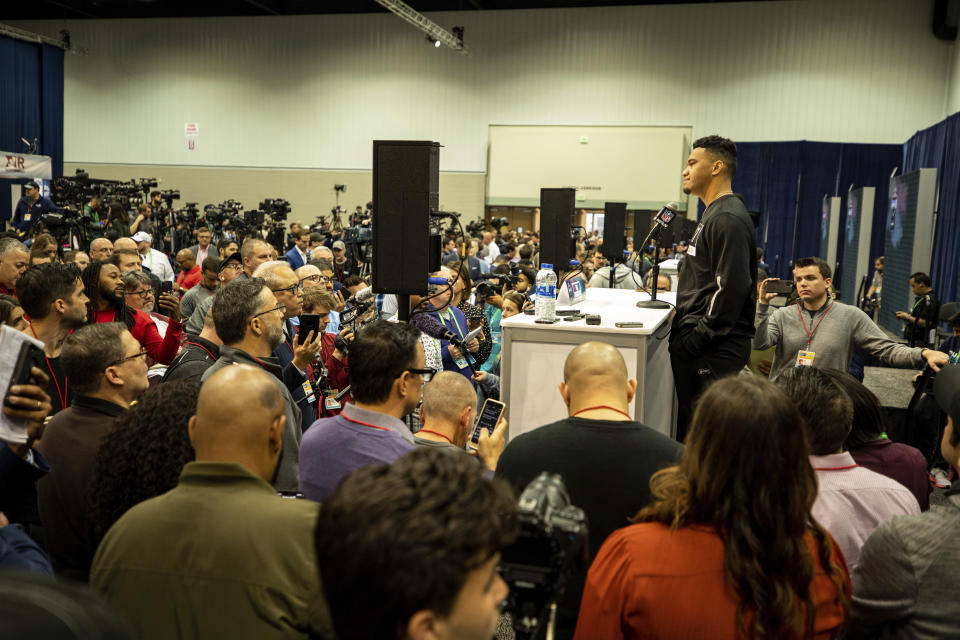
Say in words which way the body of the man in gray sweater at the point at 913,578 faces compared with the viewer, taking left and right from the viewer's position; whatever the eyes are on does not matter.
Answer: facing away from the viewer and to the left of the viewer

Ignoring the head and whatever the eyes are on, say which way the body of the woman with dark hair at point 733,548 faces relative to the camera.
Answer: away from the camera

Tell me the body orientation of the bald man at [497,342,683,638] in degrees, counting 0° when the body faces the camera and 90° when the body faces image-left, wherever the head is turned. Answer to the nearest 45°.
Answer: approximately 180°

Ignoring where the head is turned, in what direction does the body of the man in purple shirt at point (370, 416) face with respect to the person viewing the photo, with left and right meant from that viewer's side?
facing away from the viewer and to the right of the viewer

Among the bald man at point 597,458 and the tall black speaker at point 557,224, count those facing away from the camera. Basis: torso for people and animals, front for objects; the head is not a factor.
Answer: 1

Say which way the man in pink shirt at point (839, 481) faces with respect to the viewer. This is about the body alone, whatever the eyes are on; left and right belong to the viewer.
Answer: facing away from the viewer and to the left of the viewer

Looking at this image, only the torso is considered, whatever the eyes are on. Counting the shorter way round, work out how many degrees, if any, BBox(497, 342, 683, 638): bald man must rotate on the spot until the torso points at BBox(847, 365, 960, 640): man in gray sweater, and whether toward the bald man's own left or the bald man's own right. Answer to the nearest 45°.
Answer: approximately 135° to the bald man's own right

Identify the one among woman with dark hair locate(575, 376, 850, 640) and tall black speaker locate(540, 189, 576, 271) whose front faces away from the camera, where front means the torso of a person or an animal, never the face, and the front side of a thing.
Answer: the woman with dark hair

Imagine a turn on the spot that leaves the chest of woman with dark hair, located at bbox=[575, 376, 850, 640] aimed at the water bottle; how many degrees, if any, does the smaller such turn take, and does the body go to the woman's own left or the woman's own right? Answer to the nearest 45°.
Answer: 0° — they already face it

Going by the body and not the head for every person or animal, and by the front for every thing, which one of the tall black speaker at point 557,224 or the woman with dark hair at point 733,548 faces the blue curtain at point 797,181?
the woman with dark hair

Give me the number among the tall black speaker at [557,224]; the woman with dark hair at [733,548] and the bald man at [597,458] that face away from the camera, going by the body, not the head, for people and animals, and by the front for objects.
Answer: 2
